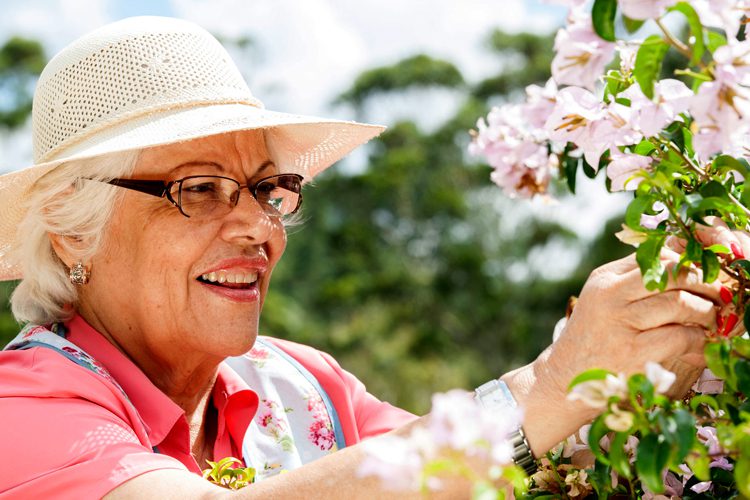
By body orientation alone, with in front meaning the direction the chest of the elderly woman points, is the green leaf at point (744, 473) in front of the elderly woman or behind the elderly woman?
in front

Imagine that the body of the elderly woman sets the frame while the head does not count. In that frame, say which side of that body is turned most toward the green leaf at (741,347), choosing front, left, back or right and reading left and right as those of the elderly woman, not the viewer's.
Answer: front

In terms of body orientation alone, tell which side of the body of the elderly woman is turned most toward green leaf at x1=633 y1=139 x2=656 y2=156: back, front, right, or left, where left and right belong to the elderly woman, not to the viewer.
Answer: front

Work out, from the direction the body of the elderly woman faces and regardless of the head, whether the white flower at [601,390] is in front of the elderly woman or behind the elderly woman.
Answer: in front

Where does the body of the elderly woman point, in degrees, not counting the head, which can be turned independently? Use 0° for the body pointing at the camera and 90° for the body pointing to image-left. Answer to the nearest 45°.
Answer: approximately 315°

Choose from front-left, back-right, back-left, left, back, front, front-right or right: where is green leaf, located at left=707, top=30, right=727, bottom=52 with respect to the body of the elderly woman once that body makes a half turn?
back

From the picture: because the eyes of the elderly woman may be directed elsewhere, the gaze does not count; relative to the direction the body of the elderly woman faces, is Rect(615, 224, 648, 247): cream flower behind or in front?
in front

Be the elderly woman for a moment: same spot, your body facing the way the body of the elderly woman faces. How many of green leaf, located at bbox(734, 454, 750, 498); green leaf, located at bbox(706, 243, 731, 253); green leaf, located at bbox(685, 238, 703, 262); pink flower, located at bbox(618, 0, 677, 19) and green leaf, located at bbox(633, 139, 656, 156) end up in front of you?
5

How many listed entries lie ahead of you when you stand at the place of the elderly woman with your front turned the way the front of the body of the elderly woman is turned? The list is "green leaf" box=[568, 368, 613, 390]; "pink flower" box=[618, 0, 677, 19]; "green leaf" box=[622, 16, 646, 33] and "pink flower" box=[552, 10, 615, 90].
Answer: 4

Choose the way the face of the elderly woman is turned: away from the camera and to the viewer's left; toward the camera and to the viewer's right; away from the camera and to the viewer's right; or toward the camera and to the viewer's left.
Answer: toward the camera and to the viewer's right

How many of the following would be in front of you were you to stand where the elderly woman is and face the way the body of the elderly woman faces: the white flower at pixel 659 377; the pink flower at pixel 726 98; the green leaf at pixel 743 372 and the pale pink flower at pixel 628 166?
4

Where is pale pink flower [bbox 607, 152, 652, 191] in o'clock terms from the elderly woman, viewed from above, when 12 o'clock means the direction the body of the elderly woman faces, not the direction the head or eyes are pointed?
The pale pink flower is roughly at 12 o'clock from the elderly woman.

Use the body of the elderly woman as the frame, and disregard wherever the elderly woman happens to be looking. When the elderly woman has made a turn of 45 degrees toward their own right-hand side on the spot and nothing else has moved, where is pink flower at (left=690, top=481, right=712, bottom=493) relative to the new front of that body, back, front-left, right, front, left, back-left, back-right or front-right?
front-left

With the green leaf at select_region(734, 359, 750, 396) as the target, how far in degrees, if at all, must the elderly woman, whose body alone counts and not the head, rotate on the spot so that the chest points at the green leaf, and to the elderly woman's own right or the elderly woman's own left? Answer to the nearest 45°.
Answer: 0° — they already face it

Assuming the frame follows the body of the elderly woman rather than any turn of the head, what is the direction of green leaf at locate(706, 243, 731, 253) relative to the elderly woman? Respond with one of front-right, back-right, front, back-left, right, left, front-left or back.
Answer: front
